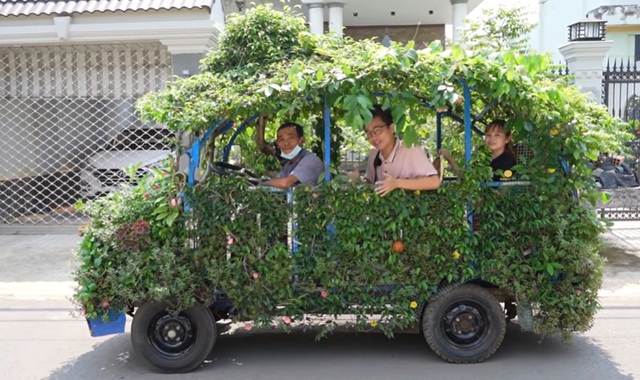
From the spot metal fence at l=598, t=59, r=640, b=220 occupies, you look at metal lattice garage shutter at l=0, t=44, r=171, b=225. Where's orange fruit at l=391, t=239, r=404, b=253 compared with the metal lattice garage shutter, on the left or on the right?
left

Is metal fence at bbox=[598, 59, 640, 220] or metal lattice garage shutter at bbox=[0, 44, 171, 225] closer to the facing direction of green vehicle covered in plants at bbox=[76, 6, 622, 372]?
the metal lattice garage shutter

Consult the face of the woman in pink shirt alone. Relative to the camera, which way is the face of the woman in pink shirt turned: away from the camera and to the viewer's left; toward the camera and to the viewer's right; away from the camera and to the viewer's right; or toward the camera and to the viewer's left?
toward the camera and to the viewer's left

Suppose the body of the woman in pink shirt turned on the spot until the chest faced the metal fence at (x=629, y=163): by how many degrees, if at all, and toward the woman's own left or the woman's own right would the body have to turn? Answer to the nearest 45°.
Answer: approximately 180°

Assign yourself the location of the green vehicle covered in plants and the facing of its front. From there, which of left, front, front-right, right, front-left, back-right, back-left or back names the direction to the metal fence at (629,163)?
back-right

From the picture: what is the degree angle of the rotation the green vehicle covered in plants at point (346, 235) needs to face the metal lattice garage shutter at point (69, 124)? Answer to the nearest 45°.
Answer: approximately 45° to its right

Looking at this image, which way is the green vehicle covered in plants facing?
to the viewer's left

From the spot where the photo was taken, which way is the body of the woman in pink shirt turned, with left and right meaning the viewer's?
facing the viewer and to the left of the viewer

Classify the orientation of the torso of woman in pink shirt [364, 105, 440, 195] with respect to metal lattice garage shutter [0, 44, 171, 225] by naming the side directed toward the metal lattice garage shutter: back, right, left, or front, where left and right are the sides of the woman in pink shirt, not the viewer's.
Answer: right
